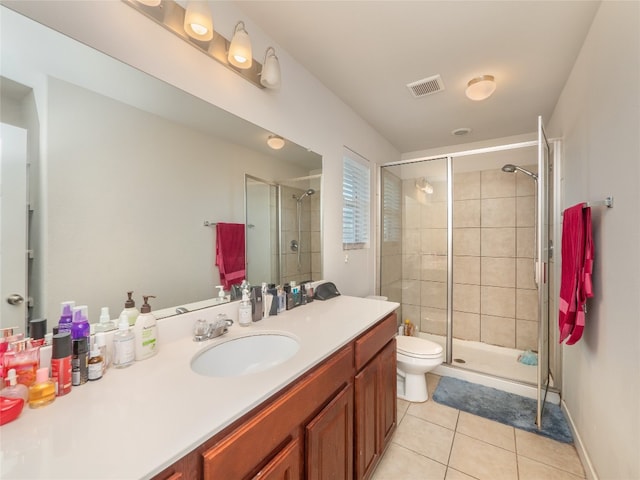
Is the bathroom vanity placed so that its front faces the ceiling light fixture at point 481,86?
no

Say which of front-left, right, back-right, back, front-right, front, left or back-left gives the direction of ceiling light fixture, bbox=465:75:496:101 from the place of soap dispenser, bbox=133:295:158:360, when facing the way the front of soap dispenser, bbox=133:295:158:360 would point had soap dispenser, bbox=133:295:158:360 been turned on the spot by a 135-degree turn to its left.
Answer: right

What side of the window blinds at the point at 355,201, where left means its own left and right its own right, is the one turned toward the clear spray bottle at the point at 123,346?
right

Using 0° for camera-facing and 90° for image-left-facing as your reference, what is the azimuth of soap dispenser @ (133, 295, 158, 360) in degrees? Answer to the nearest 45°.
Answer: approximately 315°

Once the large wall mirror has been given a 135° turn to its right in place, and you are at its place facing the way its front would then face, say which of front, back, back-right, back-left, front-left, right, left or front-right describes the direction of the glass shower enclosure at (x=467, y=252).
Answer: back

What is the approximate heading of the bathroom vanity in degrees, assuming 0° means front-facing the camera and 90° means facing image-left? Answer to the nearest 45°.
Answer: approximately 315°

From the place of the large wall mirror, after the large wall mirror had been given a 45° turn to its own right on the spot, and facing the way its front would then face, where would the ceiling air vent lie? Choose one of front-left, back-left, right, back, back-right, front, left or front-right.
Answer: left

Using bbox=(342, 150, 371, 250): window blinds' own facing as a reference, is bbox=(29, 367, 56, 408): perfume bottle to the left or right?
on its right

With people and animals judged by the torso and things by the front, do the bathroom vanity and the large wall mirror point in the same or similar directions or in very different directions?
same or similar directions

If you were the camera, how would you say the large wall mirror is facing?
facing the viewer and to the right of the viewer

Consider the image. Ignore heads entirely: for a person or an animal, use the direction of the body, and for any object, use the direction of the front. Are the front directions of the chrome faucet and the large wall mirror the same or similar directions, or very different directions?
same or similar directions

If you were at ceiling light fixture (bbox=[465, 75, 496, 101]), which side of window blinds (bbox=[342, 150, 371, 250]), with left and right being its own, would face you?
front

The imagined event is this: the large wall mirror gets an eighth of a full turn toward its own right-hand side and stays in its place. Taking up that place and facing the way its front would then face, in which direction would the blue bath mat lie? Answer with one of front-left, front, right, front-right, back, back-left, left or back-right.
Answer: left
